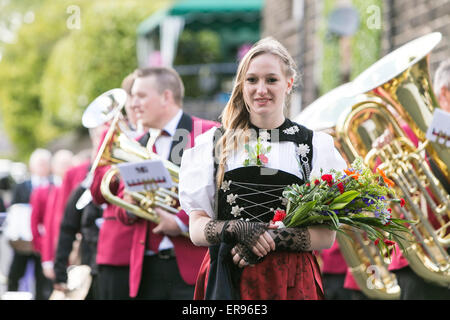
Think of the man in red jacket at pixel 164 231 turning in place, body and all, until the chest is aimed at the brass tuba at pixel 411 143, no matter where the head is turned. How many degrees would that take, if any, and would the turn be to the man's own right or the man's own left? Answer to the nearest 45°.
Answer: approximately 135° to the man's own left

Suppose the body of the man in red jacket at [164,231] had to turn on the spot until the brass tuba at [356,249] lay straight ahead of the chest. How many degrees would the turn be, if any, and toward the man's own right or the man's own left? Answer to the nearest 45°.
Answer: approximately 135° to the man's own left

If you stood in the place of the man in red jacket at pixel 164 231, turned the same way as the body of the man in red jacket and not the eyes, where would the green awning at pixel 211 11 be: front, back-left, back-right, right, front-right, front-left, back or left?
back-right

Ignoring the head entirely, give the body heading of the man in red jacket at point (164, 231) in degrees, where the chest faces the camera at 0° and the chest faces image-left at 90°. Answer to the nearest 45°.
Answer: approximately 45°

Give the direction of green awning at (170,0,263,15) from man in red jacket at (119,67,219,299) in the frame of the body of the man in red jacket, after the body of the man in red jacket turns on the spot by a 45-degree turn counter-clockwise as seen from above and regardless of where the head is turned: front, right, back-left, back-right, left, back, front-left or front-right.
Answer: back
